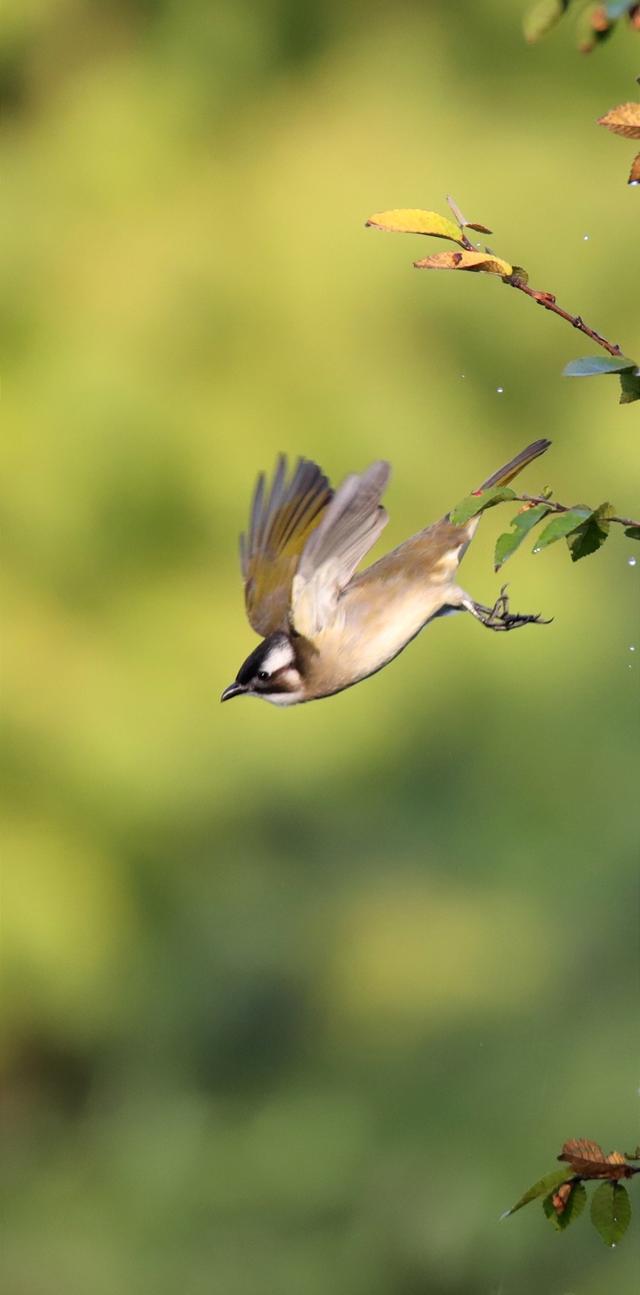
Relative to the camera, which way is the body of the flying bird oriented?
to the viewer's left
